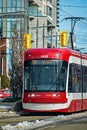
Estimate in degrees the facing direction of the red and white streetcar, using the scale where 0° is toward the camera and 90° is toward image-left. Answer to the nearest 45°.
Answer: approximately 45°

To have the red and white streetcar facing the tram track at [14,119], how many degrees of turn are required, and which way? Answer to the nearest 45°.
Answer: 0° — it already faces it
